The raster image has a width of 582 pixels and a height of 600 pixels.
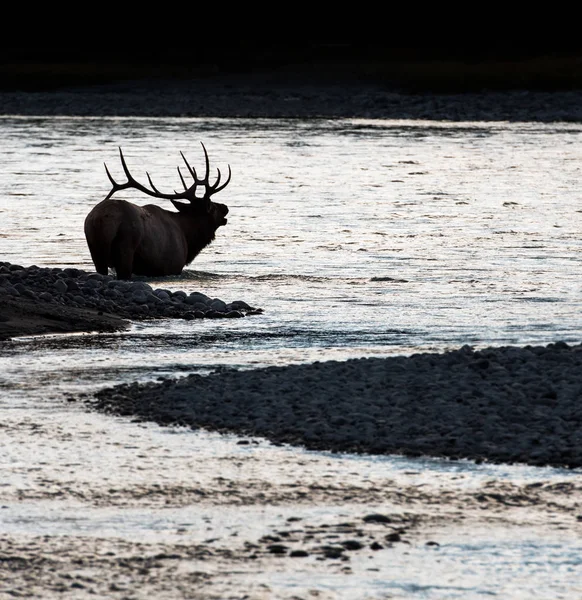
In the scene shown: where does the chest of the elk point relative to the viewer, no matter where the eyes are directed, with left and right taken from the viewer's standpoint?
facing away from the viewer and to the right of the viewer
